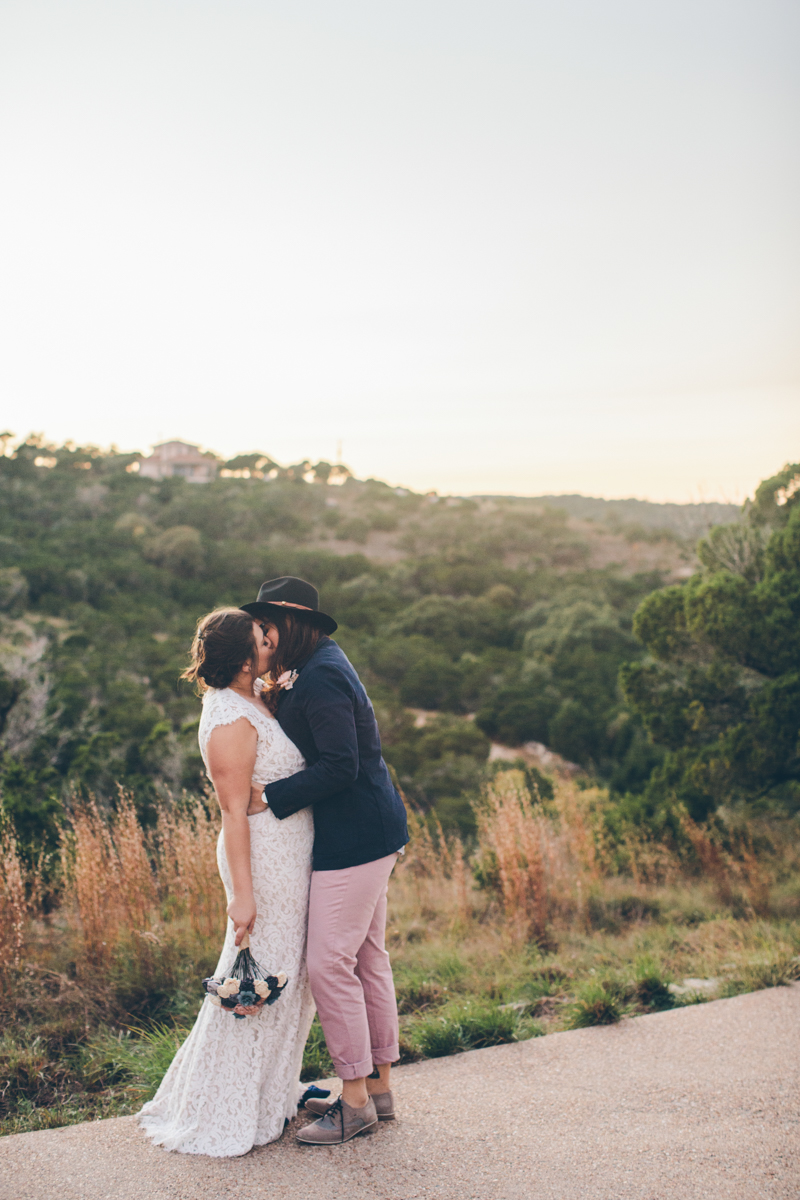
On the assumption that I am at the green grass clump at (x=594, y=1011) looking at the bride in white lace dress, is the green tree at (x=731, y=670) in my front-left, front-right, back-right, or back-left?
back-right

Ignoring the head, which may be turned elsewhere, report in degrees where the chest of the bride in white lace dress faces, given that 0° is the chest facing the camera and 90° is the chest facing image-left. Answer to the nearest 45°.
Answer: approximately 270°

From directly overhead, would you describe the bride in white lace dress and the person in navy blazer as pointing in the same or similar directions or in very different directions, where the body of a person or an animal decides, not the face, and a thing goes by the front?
very different directions

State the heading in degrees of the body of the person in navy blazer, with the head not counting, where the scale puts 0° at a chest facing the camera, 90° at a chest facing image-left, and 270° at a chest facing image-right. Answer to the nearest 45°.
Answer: approximately 90°

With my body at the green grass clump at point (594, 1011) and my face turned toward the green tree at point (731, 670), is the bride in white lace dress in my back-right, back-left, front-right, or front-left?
back-left

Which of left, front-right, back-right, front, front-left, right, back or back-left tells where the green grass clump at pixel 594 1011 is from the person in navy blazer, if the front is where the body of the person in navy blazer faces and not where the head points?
back-right

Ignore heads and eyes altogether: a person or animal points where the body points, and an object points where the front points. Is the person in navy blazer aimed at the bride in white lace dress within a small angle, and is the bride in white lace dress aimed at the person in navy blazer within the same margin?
yes

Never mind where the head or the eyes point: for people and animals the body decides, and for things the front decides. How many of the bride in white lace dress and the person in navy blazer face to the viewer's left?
1
